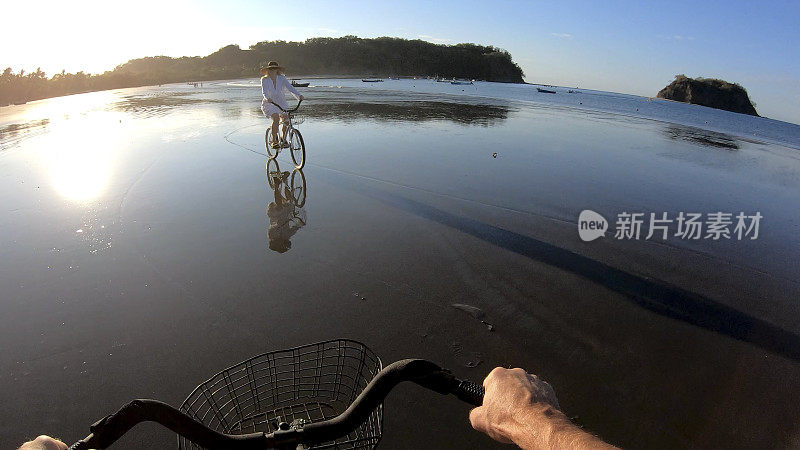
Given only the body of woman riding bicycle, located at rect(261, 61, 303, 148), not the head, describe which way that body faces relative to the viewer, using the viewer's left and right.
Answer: facing the viewer and to the right of the viewer
